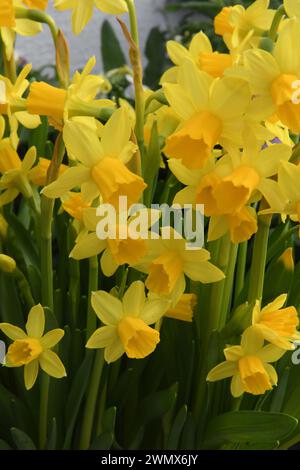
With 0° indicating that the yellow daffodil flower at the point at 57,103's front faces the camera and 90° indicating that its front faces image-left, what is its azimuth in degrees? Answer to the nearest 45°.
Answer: approximately 90°

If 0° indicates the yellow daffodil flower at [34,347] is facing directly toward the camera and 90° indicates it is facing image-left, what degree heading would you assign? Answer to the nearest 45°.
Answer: approximately 45°

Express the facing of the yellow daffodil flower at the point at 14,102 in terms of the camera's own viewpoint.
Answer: facing to the left of the viewer

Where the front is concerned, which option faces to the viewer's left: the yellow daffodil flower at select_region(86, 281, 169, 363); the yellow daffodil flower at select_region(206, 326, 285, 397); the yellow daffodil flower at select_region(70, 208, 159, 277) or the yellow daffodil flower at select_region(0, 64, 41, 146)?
the yellow daffodil flower at select_region(0, 64, 41, 146)

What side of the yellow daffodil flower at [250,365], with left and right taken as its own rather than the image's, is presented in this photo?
front

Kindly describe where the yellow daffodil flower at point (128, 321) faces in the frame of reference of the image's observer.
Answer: facing the viewer and to the right of the viewer

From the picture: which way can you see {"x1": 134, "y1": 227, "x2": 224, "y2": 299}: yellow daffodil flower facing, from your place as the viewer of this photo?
facing the viewer and to the left of the viewer

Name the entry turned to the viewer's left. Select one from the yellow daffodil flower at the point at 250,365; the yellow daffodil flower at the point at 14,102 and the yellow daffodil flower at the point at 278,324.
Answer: the yellow daffodil flower at the point at 14,102
